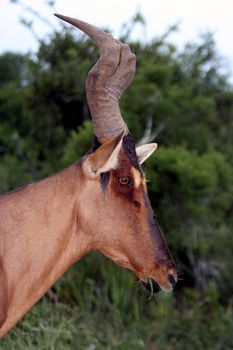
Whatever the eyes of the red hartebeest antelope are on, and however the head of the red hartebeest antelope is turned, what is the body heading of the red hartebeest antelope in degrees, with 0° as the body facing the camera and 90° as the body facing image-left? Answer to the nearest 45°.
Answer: approximately 270°
